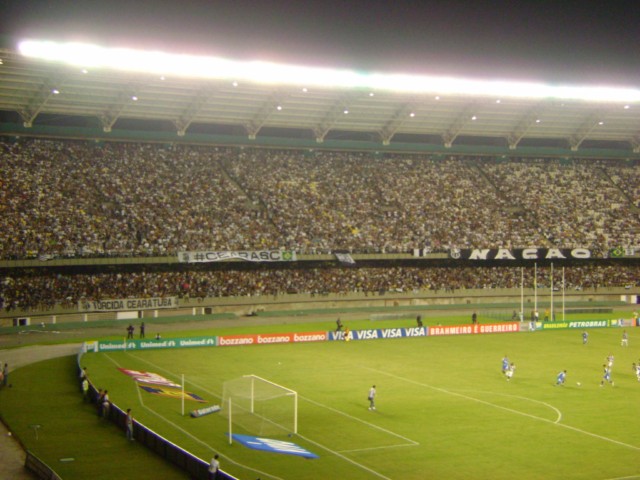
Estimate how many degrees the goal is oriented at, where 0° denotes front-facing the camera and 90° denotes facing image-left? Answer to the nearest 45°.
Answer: approximately 270°
